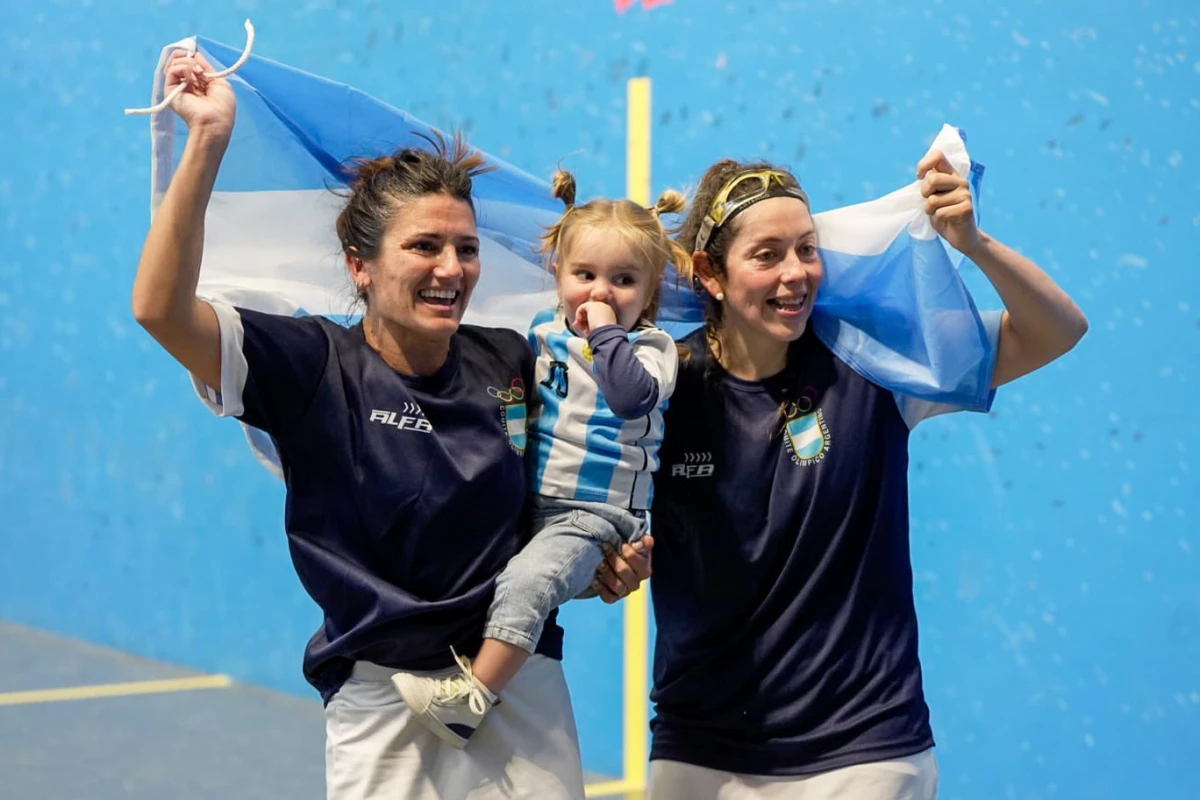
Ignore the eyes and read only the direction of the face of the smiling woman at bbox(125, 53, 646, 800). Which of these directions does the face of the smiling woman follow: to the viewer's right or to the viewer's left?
to the viewer's right

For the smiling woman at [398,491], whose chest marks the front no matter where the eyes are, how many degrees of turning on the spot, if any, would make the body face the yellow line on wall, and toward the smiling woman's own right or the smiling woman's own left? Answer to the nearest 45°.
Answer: approximately 135° to the smiling woman's own left

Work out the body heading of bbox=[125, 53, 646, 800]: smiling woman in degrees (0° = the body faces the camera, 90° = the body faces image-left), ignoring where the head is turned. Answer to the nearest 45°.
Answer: approximately 315°
